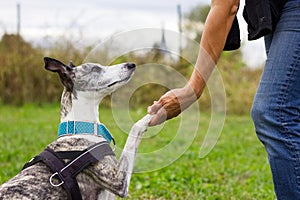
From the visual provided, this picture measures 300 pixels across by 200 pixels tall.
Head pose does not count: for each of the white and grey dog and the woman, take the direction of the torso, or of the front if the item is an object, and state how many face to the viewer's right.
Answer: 1

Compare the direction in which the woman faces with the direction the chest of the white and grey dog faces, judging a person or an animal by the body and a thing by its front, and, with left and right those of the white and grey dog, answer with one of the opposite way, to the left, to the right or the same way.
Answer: the opposite way

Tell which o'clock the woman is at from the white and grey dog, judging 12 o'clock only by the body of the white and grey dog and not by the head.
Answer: The woman is roughly at 1 o'clock from the white and grey dog.

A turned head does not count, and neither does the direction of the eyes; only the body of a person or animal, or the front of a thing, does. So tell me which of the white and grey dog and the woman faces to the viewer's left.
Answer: the woman

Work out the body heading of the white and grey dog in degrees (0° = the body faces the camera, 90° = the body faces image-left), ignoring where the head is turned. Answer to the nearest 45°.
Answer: approximately 270°

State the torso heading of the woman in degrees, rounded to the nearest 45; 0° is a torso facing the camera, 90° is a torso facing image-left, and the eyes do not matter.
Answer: approximately 90°

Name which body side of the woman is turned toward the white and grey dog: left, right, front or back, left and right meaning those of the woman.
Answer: front
